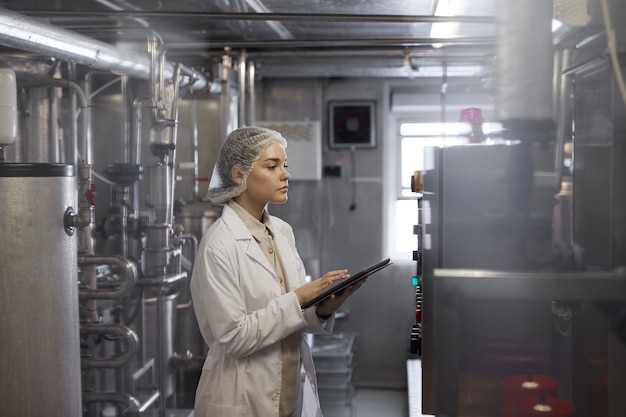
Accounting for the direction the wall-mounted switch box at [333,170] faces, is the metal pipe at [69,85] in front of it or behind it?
in front

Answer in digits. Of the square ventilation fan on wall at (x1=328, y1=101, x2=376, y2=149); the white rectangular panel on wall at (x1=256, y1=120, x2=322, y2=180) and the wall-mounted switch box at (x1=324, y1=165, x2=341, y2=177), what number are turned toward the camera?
3

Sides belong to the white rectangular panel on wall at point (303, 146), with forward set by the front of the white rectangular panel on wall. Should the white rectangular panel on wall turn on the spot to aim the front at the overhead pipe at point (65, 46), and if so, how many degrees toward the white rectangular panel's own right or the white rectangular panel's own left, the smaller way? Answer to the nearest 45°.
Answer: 0° — it already faces it

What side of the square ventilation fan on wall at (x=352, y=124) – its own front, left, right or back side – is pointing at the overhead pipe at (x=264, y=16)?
front

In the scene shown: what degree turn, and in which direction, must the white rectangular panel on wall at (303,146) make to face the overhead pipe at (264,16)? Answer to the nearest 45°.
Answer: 0° — it already faces it

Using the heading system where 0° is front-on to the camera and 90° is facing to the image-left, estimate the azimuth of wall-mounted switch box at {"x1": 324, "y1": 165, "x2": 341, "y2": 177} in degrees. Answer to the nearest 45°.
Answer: approximately 0°

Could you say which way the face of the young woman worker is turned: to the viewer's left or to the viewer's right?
to the viewer's right

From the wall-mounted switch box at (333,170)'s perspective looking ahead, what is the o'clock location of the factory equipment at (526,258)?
The factory equipment is roughly at 12 o'clock from the wall-mounted switch box.

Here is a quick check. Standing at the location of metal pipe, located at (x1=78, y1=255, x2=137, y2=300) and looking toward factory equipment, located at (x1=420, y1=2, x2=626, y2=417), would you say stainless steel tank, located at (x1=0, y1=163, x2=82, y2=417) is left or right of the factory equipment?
right

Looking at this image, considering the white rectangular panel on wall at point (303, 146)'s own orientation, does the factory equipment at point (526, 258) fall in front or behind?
in front

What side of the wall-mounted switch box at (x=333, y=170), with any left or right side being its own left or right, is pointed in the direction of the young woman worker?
front
